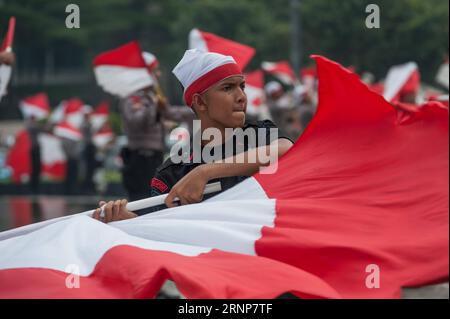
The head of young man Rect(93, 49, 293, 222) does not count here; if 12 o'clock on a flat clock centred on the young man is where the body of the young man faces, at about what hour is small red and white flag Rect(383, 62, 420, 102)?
The small red and white flag is roughly at 8 o'clock from the young man.
